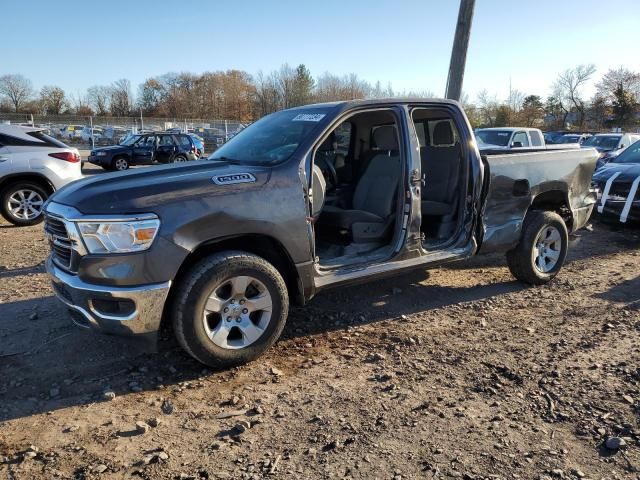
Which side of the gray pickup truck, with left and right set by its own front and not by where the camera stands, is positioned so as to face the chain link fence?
right

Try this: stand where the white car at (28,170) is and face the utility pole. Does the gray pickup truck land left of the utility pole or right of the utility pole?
right

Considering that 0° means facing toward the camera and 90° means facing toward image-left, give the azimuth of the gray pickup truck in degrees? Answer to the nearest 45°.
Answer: approximately 45°

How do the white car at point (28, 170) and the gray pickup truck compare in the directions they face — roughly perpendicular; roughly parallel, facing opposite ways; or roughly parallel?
roughly parallel

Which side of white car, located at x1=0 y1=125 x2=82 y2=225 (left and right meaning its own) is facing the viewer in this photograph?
left

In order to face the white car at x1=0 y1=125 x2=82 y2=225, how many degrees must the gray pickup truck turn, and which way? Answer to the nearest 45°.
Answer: approximately 90° to its right

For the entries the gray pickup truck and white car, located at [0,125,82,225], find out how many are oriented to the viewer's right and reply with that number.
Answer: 0

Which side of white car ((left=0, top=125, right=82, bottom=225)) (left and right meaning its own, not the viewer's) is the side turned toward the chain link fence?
right

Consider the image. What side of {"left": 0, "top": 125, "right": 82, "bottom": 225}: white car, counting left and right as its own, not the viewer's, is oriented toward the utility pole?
back

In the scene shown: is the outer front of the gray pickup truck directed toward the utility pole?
no
